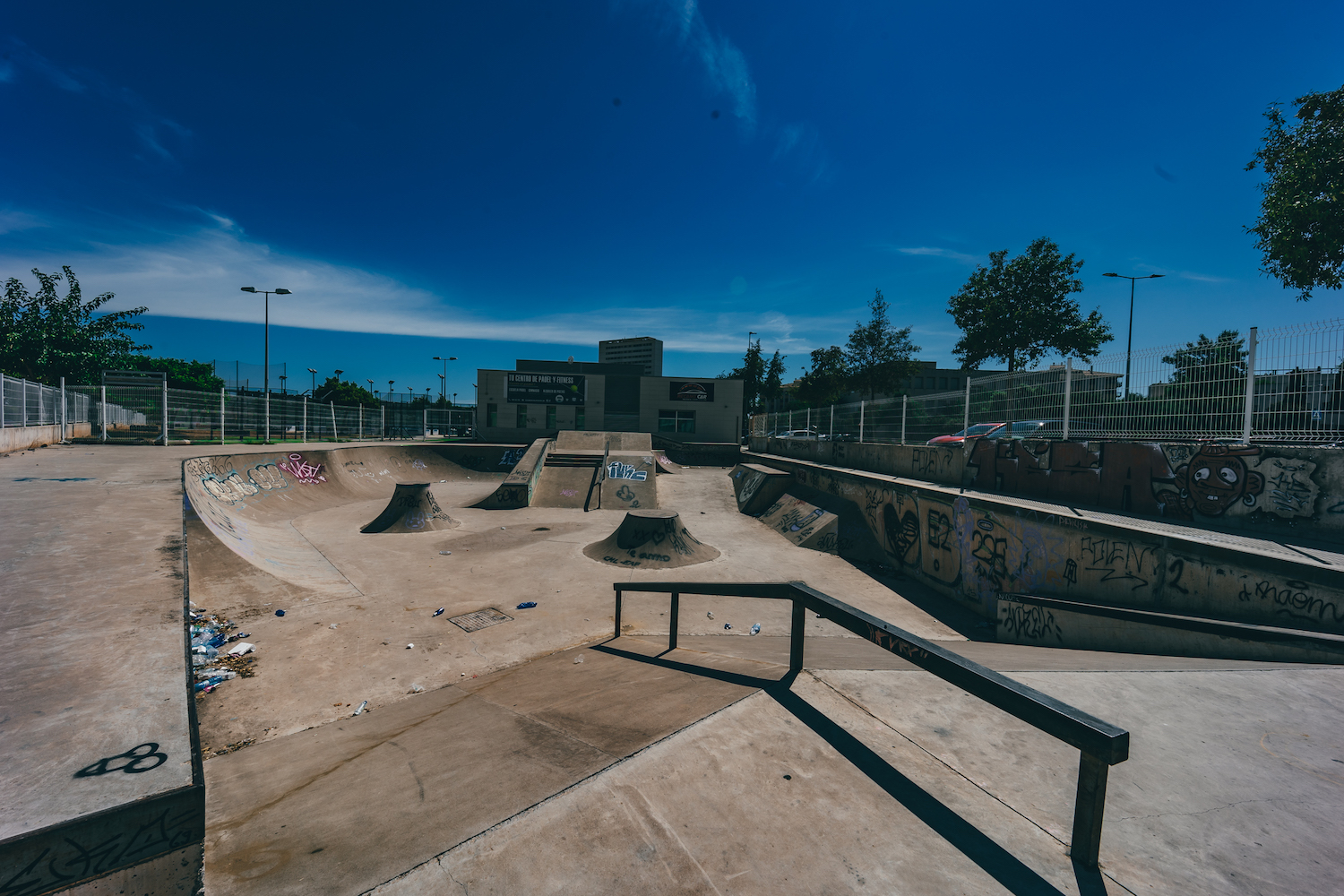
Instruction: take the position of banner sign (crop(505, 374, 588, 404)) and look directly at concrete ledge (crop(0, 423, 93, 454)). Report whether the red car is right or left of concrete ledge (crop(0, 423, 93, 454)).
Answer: left

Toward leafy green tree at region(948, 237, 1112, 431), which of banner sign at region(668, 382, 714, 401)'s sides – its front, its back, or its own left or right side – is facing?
left

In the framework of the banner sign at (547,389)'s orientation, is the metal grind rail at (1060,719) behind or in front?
in front

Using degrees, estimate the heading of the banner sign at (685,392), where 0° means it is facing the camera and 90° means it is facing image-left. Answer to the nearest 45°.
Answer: approximately 0°

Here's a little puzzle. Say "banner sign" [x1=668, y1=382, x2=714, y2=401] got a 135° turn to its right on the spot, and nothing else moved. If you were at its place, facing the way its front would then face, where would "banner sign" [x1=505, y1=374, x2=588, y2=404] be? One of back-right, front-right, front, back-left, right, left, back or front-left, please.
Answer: front-left

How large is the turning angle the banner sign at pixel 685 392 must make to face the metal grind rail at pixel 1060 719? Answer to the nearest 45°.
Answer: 0° — it already faces it

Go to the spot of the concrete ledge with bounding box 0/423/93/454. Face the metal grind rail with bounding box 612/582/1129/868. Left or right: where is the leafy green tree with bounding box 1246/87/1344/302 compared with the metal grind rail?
left

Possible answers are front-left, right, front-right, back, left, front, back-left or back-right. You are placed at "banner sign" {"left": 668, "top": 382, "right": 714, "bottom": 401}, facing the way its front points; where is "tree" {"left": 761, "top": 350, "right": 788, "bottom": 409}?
back-left

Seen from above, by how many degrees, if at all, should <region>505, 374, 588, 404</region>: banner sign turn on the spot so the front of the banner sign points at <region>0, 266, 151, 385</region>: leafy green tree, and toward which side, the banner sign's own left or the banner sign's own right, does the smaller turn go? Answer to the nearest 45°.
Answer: approximately 90° to the banner sign's own right

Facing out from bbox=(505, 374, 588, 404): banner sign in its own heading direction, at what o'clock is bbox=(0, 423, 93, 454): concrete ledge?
The concrete ledge is roughly at 1 o'clock from the banner sign.

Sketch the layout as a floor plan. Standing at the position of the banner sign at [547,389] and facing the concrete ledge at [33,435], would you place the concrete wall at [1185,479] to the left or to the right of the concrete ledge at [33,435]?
left

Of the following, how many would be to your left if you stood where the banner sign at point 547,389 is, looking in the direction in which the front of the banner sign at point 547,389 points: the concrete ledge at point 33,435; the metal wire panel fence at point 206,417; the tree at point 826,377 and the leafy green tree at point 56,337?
1

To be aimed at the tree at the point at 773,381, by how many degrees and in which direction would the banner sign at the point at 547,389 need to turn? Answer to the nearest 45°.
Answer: approximately 90° to its left
